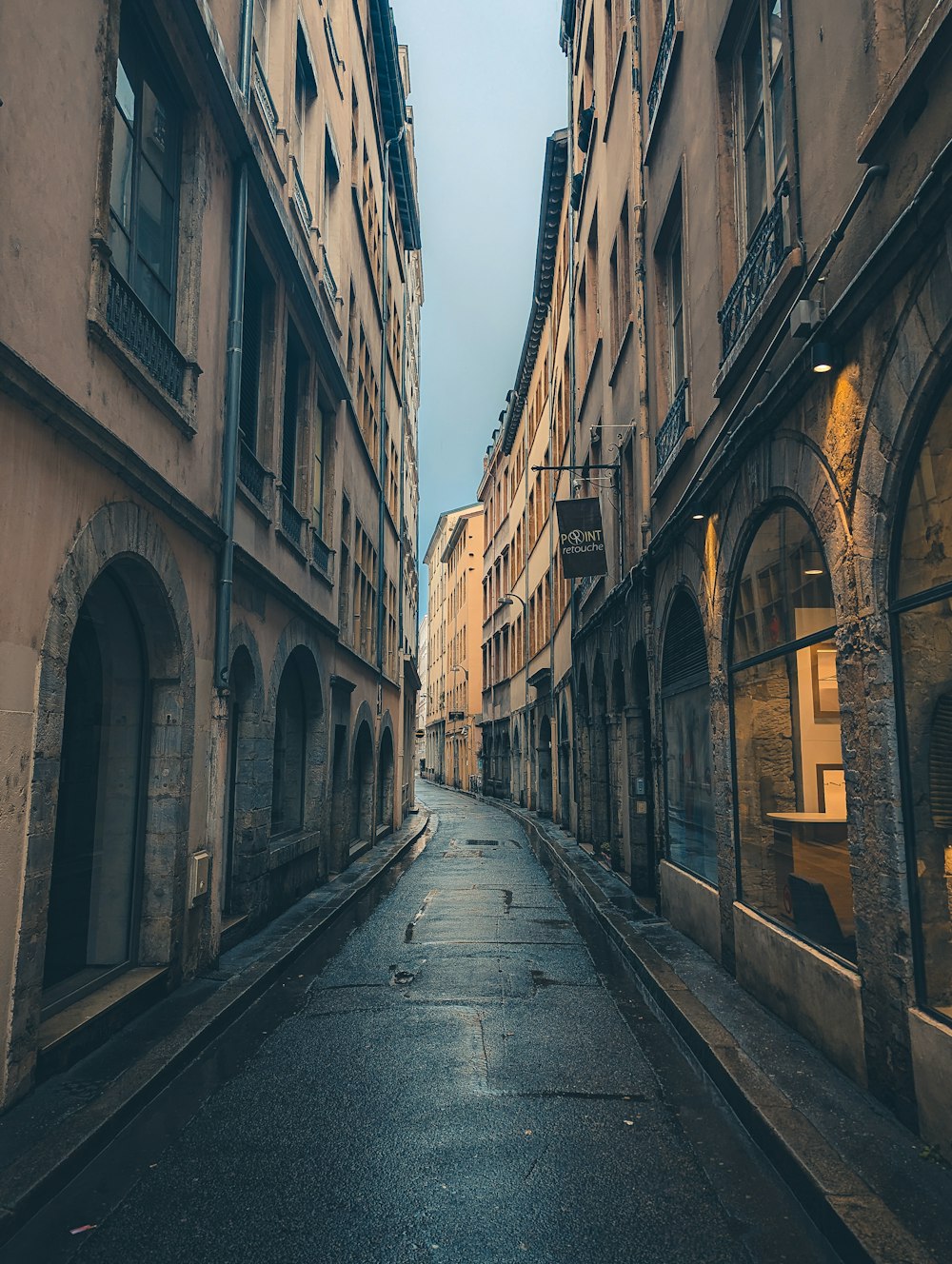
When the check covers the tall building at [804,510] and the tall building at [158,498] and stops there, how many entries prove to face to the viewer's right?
1

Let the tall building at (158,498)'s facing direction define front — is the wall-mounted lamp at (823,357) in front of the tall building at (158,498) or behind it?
in front

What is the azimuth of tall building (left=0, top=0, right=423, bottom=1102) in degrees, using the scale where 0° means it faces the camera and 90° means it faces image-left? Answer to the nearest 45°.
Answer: approximately 270°

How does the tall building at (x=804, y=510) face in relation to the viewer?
to the viewer's left

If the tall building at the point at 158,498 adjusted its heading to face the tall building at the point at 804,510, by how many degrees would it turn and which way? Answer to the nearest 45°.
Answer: approximately 45° to its right

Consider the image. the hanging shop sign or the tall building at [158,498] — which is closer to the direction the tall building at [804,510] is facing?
the tall building

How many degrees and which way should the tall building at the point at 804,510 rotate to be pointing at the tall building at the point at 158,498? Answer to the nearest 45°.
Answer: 0° — it already faces it

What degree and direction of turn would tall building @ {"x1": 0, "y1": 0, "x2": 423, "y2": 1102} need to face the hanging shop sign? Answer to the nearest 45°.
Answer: approximately 45° to its left
